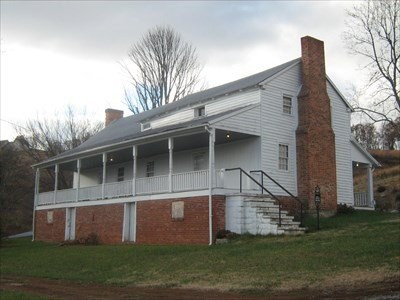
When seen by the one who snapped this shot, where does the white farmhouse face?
facing the viewer and to the left of the viewer
